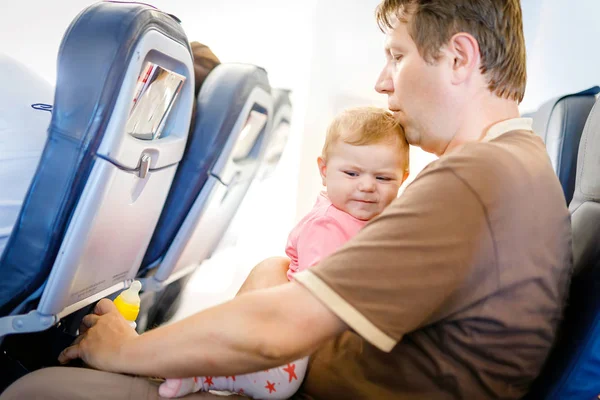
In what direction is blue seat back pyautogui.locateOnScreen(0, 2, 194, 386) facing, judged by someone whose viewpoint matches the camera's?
facing away from the viewer and to the left of the viewer

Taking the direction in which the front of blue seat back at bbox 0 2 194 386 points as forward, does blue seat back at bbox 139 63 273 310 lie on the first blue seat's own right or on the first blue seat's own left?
on the first blue seat's own right

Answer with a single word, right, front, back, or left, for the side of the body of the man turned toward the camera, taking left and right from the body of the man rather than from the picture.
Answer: left

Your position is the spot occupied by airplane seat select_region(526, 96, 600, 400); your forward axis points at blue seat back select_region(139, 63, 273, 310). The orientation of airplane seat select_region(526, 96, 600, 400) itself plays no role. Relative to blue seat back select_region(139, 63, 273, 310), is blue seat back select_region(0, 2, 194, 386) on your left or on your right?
left

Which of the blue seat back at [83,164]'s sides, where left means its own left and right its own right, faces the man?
back

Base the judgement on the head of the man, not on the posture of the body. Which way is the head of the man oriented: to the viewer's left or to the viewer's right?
to the viewer's left

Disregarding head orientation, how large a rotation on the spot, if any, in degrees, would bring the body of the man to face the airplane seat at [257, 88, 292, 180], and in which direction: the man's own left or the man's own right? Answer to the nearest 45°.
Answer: approximately 90° to the man's own right
